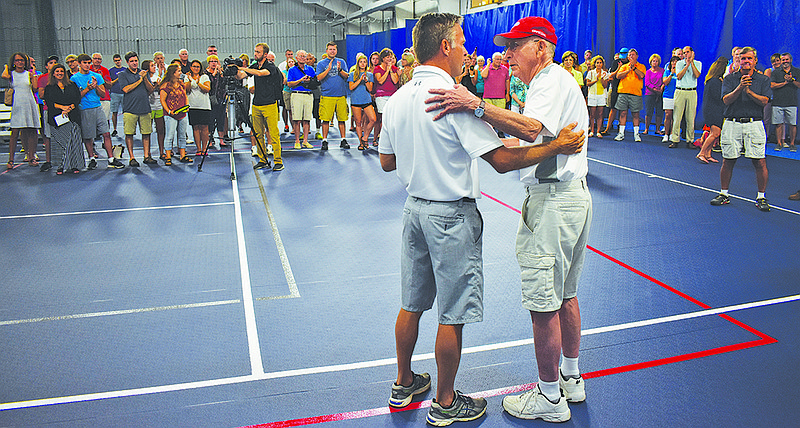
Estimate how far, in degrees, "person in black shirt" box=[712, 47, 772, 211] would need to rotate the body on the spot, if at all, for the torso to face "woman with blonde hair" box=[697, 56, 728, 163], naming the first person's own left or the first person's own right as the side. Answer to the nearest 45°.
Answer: approximately 180°

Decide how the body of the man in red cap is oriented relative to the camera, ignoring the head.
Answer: to the viewer's left

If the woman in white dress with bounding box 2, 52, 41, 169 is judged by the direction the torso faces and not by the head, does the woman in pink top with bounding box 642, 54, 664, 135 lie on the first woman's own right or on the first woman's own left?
on the first woman's own left

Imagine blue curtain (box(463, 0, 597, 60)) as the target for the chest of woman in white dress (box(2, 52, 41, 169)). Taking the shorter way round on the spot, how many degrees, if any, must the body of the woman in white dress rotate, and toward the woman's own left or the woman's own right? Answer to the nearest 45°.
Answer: approximately 90° to the woman's own left

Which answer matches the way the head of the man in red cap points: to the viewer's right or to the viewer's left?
to the viewer's left

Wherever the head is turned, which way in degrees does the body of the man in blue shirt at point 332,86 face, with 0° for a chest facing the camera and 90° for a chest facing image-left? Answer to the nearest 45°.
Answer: approximately 0°
